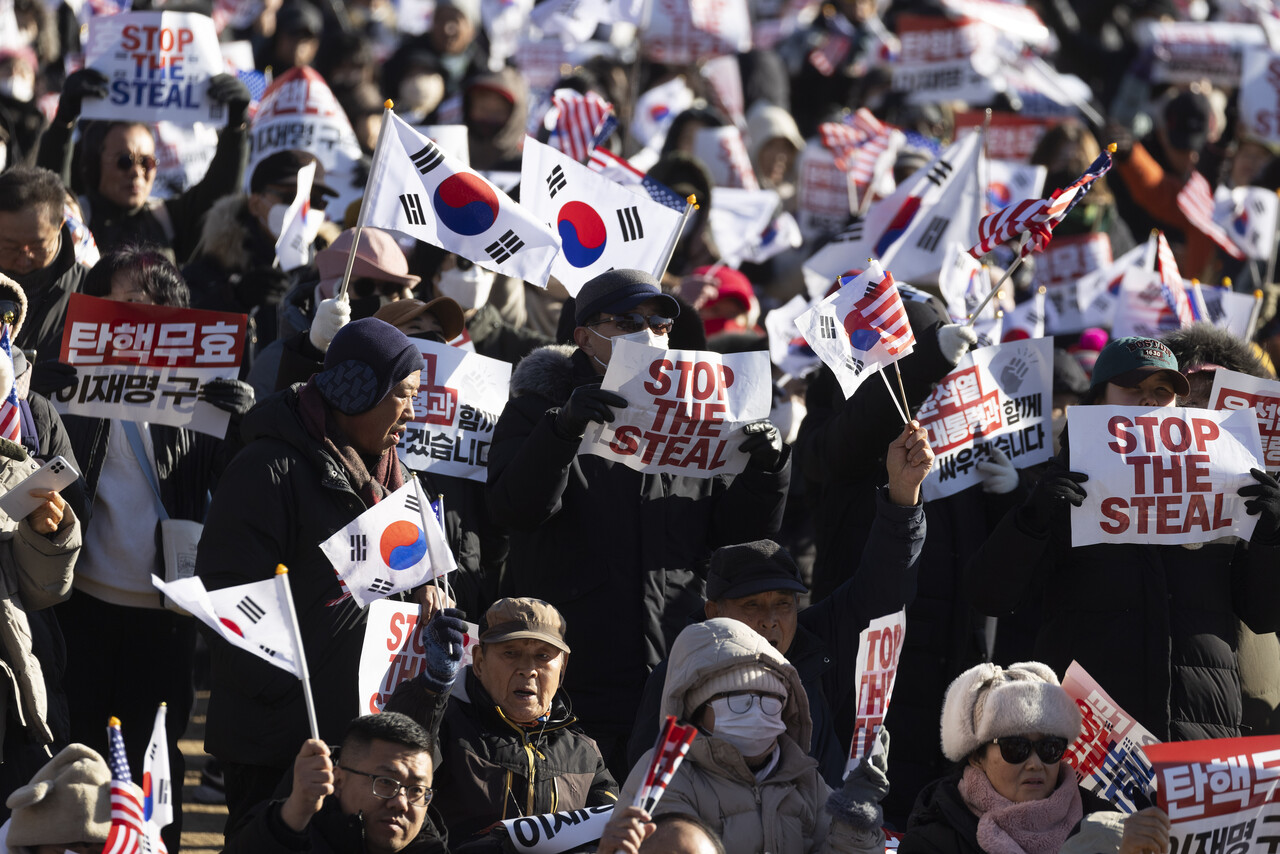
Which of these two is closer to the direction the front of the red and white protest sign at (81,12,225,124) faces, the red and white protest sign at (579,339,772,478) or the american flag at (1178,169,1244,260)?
the red and white protest sign

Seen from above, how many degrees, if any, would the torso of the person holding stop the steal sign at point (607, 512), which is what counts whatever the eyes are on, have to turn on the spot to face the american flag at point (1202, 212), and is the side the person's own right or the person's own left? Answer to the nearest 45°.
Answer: approximately 90° to the person's own left

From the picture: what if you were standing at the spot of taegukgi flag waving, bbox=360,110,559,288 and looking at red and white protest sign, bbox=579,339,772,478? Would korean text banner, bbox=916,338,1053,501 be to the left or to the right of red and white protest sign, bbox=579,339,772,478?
left

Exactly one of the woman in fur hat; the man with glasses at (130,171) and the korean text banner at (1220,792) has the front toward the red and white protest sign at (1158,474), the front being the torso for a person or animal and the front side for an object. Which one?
the man with glasses

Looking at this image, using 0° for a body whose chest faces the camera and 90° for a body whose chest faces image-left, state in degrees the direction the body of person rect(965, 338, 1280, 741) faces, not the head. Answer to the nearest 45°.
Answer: approximately 0°

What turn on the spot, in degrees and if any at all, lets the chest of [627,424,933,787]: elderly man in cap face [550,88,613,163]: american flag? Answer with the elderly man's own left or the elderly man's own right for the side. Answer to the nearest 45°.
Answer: approximately 135° to the elderly man's own left

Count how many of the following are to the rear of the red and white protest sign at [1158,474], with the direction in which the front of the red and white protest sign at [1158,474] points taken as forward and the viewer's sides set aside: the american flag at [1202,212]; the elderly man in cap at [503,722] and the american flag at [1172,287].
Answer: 2

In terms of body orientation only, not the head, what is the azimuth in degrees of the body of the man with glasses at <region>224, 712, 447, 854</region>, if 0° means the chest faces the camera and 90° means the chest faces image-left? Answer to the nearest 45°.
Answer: approximately 315°

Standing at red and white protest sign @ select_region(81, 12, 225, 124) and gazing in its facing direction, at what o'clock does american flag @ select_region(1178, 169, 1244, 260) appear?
The american flag is roughly at 9 o'clock from the red and white protest sign.

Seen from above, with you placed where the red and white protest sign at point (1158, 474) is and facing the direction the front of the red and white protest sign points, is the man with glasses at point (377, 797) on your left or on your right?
on your right

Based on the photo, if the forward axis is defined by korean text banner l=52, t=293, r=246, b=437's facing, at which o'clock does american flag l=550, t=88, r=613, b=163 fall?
The american flag is roughly at 7 o'clock from the korean text banner.

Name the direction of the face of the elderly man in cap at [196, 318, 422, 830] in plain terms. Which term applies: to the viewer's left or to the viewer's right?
to the viewer's right

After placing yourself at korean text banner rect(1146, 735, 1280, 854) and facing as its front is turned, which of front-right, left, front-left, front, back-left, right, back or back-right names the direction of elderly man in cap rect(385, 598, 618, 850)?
right

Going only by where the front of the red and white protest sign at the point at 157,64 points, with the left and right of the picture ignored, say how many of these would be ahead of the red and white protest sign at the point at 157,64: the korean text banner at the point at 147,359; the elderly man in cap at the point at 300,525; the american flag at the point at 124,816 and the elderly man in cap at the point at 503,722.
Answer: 4
